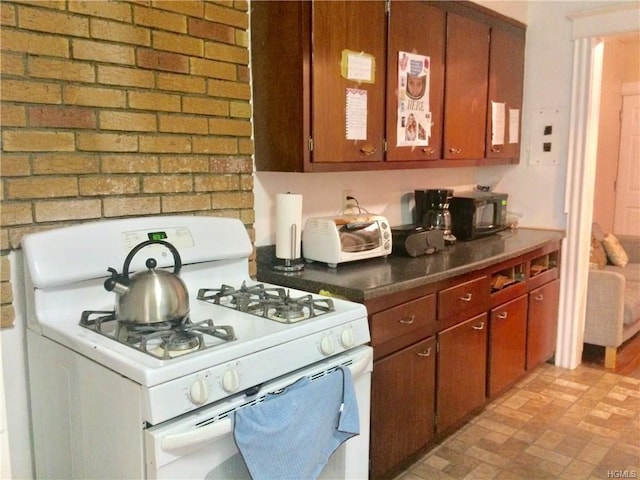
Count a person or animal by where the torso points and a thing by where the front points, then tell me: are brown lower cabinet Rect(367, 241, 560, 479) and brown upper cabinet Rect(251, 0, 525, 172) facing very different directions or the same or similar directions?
same or similar directions

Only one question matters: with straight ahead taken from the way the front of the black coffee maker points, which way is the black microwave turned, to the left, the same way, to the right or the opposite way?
the same way

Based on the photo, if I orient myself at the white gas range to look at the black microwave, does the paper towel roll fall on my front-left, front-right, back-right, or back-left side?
front-left

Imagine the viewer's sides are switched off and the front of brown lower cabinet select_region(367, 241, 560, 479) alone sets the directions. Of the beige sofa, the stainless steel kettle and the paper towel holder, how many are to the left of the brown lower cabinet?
1

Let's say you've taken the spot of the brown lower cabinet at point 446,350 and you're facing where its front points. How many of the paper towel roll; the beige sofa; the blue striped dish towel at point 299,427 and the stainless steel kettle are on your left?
1

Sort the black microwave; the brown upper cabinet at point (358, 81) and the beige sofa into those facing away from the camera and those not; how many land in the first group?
0

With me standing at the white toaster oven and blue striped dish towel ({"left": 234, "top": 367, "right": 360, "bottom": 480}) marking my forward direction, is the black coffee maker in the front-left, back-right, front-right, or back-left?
back-left

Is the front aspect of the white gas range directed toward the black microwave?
no

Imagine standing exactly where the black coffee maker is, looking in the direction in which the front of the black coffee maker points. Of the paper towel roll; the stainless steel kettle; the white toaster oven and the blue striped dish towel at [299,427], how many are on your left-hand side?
0

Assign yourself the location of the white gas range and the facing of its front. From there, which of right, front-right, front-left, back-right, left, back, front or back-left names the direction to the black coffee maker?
left

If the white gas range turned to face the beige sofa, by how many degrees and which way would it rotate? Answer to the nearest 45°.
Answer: approximately 90° to its left
